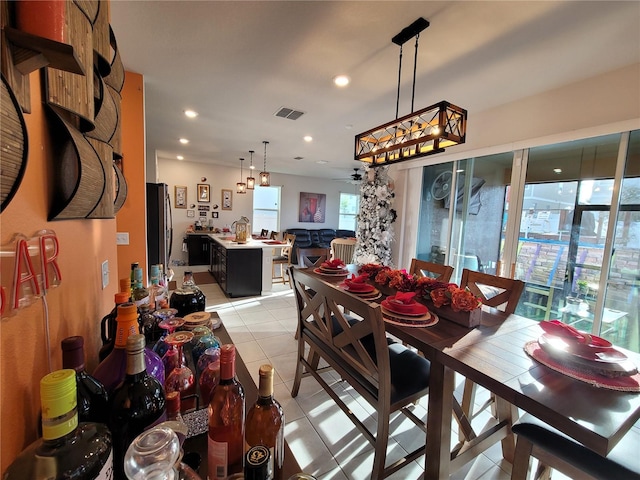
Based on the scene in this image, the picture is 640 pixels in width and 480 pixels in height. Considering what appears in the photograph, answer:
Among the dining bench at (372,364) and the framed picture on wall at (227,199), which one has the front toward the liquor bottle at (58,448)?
the framed picture on wall

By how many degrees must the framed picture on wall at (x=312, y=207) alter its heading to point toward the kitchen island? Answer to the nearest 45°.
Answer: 0° — it already faces it

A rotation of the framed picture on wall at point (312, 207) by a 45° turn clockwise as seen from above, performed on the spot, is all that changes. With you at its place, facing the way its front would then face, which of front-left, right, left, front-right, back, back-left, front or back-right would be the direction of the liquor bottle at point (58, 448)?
front-left

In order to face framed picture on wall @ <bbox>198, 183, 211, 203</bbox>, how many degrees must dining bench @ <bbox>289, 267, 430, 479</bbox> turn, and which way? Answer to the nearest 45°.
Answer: approximately 90° to its left

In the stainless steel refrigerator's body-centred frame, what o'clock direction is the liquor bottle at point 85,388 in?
The liquor bottle is roughly at 3 o'clock from the stainless steel refrigerator.

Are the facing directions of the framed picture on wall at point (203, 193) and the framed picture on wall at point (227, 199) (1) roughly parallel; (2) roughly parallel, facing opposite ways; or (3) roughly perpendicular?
roughly parallel

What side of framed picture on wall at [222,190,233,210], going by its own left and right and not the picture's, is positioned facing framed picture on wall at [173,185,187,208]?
right

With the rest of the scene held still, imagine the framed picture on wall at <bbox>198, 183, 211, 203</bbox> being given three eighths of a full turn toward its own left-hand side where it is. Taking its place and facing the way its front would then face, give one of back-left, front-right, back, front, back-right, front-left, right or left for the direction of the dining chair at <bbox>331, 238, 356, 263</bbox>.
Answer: right

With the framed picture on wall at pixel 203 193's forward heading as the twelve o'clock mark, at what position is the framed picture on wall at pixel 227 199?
the framed picture on wall at pixel 227 199 is roughly at 9 o'clock from the framed picture on wall at pixel 203 193.

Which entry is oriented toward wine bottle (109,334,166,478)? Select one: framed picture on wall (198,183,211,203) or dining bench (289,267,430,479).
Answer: the framed picture on wall

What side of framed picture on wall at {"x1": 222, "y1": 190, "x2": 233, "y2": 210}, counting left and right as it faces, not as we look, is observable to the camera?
front

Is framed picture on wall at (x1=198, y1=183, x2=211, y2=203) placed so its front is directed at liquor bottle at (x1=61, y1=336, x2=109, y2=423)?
yes

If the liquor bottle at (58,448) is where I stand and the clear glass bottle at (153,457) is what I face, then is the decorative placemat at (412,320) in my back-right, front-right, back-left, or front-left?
front-left
